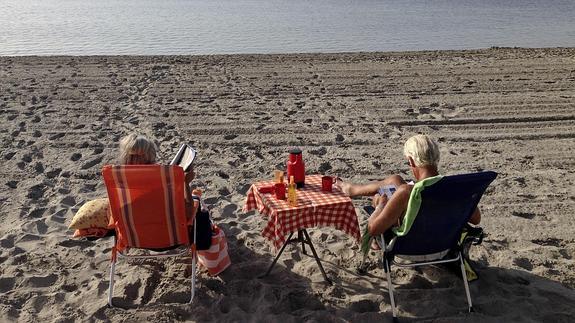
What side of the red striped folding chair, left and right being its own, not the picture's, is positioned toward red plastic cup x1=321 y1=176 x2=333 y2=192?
right

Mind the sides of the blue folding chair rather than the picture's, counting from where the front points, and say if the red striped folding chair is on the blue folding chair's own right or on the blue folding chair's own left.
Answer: on the blue folding chair's own left

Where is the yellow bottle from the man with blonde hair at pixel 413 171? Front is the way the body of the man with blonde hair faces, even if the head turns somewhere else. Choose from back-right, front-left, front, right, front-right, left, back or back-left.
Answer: front-left

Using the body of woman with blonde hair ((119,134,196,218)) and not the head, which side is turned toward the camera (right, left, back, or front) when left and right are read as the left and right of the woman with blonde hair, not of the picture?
back

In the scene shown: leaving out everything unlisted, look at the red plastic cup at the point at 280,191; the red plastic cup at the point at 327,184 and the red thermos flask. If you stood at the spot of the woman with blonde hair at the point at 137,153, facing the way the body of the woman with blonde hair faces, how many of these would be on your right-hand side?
3

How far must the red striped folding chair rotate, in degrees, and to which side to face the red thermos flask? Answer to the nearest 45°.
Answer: approximately 90° to its right

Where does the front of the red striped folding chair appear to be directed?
away from the camera

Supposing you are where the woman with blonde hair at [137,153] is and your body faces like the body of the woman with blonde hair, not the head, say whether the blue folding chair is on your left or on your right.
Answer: on your right

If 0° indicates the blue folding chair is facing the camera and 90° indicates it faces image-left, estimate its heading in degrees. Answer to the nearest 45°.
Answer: approximately 135°

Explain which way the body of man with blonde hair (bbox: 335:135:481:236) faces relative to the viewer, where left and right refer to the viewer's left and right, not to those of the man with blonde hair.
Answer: facing away from the viewer and to the left of the viewer

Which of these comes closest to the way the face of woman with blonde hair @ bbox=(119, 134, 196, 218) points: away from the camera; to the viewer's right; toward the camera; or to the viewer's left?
away from the camera
